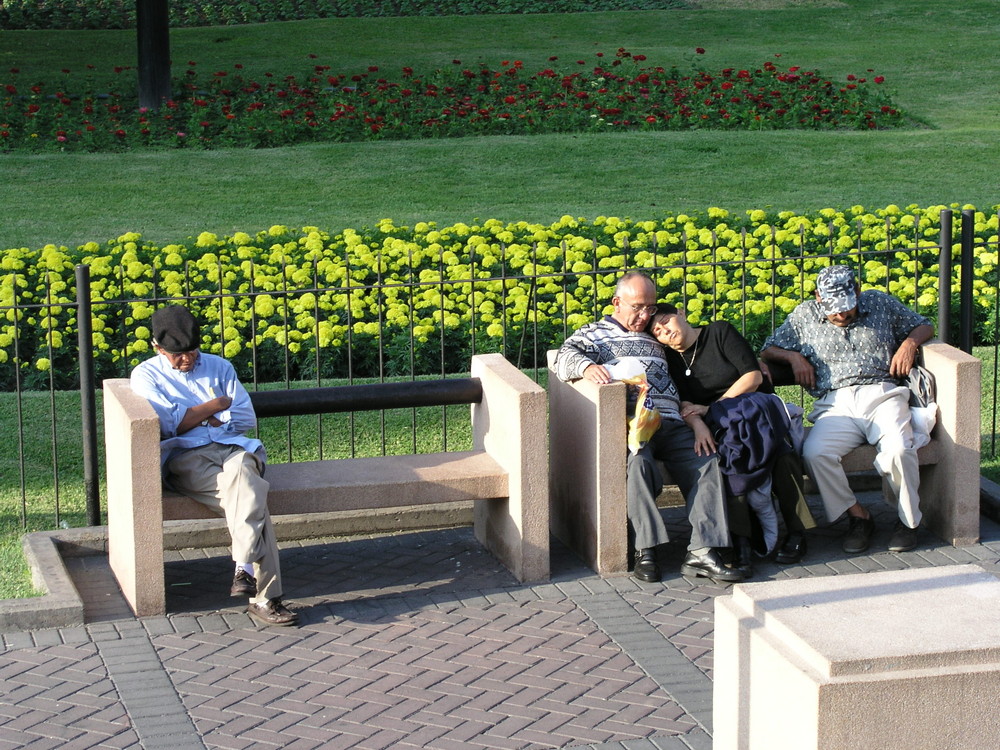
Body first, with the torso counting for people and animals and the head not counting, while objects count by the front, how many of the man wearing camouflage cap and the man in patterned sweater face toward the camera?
2

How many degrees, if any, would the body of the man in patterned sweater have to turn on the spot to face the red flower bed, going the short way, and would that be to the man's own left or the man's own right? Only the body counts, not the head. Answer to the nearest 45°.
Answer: approximately 180°

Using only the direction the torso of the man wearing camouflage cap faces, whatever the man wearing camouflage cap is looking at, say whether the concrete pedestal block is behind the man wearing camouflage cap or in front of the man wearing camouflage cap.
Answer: in front

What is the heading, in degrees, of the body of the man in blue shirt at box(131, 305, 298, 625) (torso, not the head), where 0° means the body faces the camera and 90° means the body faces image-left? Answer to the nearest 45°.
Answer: approximately 315°

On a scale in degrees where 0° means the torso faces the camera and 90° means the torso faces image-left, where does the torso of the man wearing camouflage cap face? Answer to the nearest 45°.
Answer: approximately 0°
